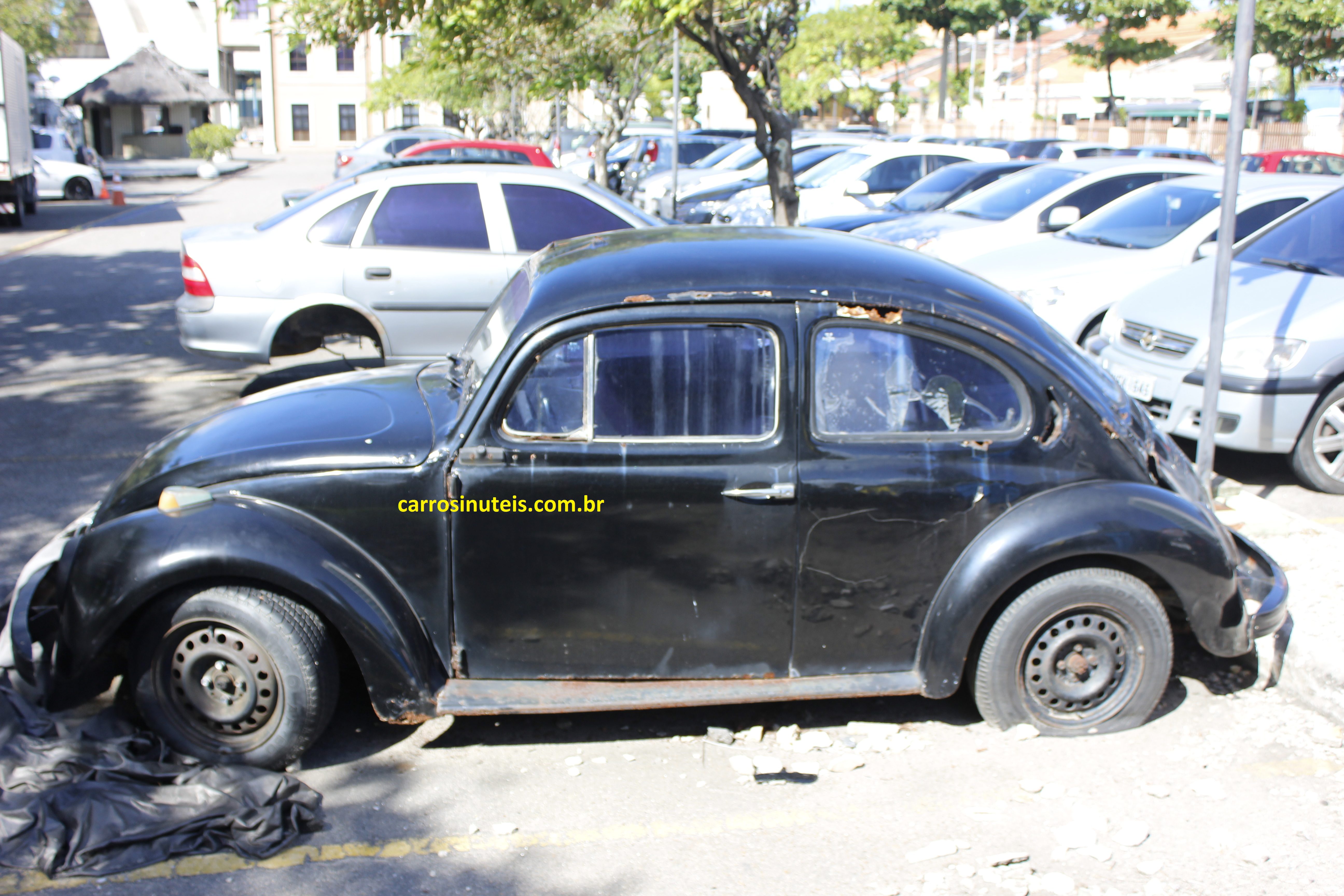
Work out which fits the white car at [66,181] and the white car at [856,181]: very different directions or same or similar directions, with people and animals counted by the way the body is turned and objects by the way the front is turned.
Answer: very different directions

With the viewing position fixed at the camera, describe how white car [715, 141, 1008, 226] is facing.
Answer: facing the viewer and to the left of the viewer

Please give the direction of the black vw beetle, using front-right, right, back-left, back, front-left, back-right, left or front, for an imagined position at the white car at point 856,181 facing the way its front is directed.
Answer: front-left

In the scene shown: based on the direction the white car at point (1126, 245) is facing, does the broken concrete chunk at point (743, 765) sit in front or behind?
in front

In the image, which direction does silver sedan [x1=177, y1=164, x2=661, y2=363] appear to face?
to the viewer's right

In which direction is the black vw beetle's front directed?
to the viewer's left

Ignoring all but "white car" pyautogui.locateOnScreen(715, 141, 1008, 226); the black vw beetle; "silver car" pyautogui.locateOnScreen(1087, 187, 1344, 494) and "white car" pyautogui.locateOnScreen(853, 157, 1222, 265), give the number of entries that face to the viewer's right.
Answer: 0

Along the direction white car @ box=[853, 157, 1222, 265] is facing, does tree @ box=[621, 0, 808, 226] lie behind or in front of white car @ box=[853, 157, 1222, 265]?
in front

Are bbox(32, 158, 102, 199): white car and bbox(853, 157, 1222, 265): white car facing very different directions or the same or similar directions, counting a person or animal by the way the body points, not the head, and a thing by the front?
very different directions

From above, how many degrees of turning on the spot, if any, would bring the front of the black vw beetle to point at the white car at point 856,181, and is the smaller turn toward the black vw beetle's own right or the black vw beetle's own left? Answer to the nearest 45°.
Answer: approximately 90° to the black vw beetle's own right

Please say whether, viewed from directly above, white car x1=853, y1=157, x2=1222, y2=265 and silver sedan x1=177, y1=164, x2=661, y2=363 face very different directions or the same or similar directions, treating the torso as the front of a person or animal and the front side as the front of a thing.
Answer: very different directions
